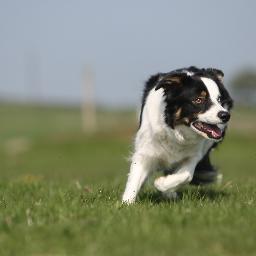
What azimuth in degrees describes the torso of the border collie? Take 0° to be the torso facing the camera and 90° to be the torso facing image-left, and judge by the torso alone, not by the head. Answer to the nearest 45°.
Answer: approximately 0°
